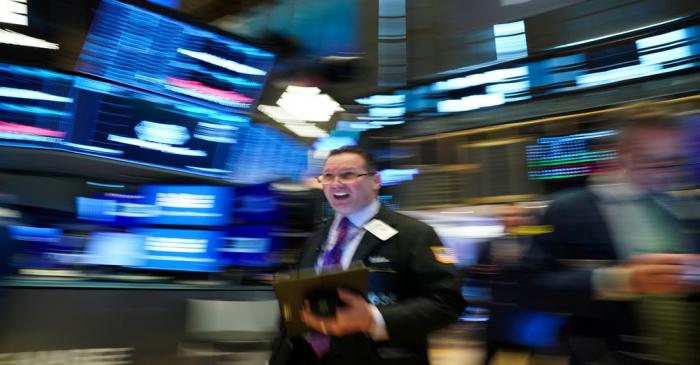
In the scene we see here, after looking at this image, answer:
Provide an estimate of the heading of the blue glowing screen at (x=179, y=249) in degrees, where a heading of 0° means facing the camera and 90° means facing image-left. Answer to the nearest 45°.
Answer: approximately 0°

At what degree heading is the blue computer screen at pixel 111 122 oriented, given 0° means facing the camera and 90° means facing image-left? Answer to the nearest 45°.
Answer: approximately 315°

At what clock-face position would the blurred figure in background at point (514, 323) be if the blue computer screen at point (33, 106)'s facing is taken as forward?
The blurred figure in background is roughly at 1 o'clock from the blue computer screen.

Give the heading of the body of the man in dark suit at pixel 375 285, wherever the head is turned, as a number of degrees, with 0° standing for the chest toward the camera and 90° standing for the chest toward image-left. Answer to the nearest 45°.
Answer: approximately 45°

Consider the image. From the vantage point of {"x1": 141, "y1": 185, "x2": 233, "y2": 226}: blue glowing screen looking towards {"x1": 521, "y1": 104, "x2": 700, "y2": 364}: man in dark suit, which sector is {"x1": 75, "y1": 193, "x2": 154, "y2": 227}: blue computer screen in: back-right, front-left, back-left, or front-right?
back-right
